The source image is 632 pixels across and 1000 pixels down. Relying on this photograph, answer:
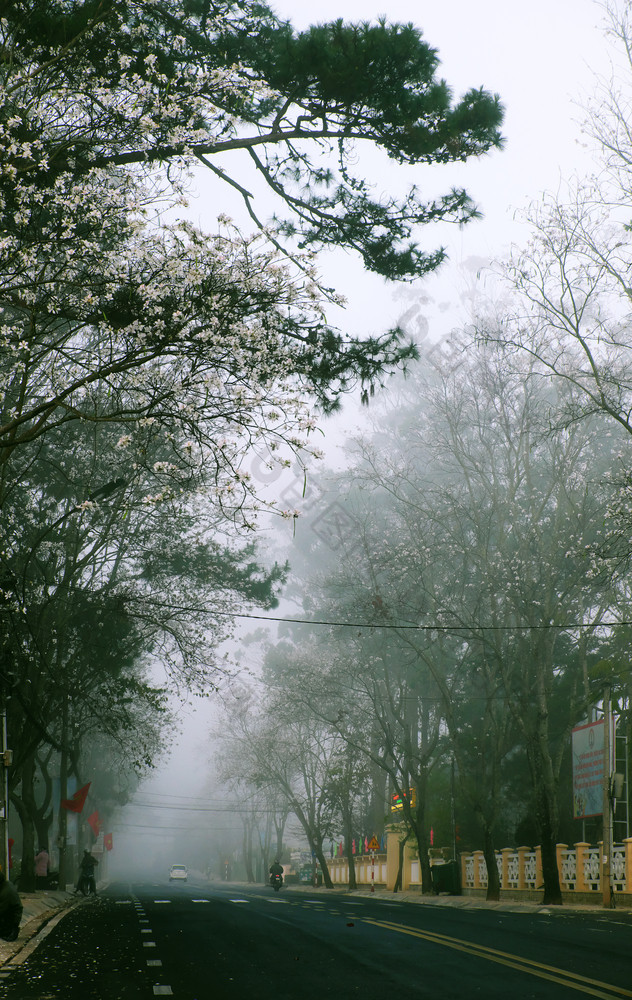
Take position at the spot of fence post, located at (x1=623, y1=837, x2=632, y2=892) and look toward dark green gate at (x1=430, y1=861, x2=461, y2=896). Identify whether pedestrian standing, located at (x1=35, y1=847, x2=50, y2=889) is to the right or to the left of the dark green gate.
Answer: left

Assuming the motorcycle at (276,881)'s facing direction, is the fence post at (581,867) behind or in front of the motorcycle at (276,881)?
behind

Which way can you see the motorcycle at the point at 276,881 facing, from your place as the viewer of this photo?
facing away from the viewer

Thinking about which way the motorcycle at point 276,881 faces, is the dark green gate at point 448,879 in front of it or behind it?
behind

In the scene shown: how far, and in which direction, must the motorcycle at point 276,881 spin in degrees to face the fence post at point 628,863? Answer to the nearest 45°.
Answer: approximately 180°
